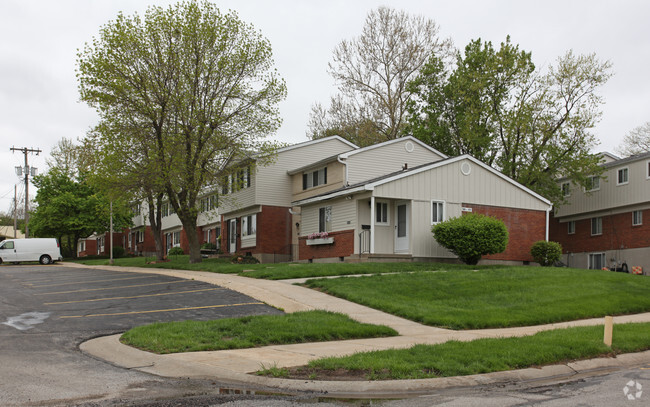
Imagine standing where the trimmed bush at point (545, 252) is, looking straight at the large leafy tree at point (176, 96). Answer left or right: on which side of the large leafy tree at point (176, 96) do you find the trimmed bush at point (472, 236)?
left

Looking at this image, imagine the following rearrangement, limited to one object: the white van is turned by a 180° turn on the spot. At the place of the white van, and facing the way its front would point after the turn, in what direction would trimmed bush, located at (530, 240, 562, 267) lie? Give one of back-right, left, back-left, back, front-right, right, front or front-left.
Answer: front-right

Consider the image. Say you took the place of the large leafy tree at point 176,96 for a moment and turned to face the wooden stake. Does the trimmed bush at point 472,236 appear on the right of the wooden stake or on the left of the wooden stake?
left

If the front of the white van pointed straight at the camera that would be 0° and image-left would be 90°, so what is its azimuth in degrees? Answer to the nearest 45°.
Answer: approximately 90°

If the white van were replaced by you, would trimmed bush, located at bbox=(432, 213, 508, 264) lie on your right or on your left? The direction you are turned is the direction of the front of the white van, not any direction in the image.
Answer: on your left
